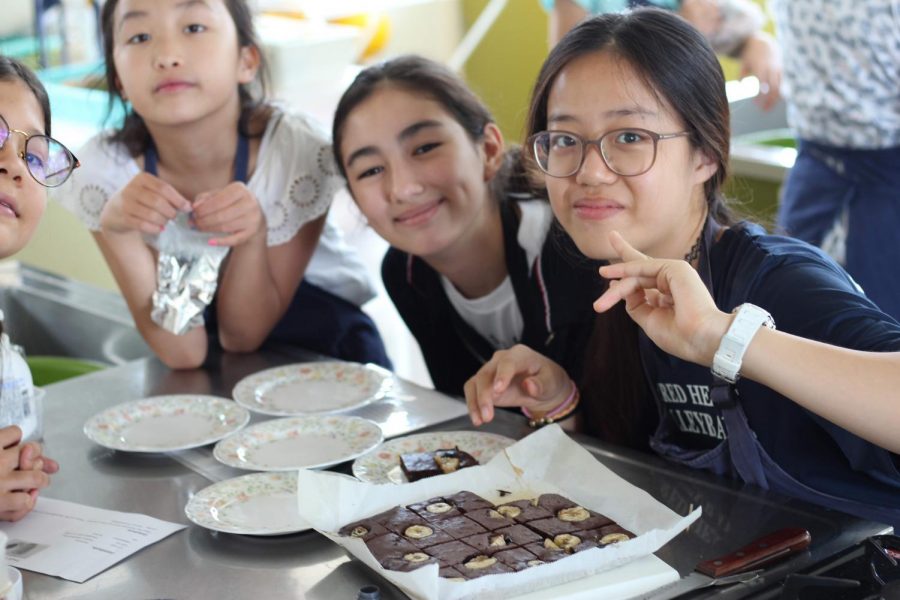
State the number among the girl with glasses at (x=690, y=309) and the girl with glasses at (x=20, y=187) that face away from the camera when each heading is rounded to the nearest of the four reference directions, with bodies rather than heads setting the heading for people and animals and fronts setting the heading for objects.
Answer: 0

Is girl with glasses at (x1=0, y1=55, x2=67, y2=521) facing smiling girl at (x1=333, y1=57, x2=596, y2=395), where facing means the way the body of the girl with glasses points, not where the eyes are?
no

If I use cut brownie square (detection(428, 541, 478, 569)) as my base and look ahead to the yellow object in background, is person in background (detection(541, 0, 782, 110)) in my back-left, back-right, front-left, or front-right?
front-right

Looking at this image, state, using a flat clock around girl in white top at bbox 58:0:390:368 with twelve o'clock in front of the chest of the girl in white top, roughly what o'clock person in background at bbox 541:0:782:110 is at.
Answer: The person in background is roughly at 8 o'clock from the girl in white top.

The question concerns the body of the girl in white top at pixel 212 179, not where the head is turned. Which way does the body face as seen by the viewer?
toward the camera

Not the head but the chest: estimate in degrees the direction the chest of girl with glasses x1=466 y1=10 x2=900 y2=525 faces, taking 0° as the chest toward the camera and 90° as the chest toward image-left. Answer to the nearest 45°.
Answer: approximately 45°

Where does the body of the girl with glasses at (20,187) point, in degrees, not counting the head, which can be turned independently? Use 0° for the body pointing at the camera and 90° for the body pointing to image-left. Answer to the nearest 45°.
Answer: approximately 315°

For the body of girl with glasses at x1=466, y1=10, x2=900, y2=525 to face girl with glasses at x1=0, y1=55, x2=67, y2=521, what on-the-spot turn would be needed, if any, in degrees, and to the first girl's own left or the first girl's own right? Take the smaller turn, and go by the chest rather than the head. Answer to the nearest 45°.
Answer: approximately 45° to the first girl's own right

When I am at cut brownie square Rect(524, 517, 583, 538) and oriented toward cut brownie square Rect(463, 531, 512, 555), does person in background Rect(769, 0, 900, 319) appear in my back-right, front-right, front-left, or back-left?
back-right

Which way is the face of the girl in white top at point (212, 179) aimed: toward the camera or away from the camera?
toward the camera

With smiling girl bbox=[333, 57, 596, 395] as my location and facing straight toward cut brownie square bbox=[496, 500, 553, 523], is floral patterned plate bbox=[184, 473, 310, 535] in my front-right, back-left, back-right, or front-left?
front-right

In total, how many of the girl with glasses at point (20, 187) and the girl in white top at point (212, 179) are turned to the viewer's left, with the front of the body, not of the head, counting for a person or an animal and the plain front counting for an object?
0

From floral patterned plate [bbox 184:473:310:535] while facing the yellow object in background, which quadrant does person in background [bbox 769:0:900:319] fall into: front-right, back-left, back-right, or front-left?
front-right

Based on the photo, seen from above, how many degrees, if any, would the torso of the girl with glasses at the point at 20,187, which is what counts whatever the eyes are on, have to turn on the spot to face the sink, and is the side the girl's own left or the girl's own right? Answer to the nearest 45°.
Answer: approximately 135° to the girl's own left

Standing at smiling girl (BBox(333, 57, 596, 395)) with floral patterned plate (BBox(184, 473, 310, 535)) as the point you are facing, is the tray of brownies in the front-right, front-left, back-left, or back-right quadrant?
front-left
